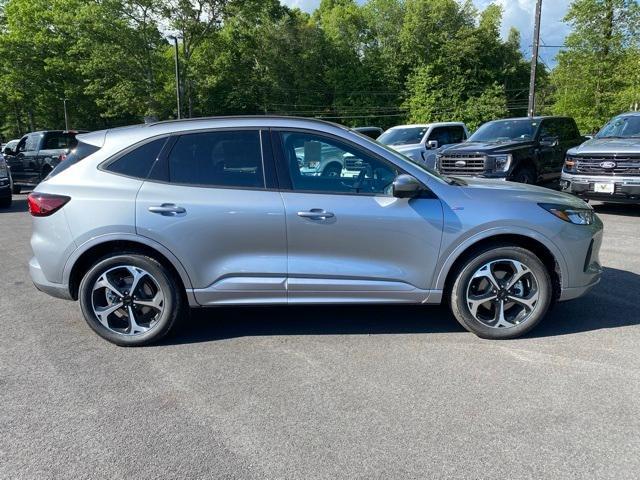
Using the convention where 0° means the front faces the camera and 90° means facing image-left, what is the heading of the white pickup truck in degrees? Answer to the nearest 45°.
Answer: approximately 45°

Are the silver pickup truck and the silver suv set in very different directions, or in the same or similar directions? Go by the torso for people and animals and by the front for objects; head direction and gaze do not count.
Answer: very different directions

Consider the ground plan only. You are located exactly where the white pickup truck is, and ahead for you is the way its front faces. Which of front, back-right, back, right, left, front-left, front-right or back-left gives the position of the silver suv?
front-left

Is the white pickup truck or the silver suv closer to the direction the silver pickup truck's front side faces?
the silver suv

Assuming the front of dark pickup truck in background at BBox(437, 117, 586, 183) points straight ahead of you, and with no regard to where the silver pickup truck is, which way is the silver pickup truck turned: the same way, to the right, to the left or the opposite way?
the same way

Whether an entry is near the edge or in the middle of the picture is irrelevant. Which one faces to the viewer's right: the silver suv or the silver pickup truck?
the silver suv

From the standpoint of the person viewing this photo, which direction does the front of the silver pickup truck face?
facing the viewer and to the left of the viewer

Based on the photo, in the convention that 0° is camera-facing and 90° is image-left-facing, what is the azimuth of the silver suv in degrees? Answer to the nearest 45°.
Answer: approximately 270°

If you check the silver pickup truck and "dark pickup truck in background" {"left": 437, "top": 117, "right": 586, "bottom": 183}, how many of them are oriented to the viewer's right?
0

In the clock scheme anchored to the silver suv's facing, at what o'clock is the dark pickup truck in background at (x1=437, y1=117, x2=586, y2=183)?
The dark pickup truck in background is roughly at 10 o'clock from the silver suv.

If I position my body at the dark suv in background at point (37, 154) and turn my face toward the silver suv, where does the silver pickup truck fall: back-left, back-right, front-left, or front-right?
front-left

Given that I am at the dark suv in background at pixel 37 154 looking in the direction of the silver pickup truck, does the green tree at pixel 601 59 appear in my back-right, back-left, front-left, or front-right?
front-left

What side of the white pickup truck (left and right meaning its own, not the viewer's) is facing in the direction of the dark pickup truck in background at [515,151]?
left

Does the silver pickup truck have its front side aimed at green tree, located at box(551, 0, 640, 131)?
no

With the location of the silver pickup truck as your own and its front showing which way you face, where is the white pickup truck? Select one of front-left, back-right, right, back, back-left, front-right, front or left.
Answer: right

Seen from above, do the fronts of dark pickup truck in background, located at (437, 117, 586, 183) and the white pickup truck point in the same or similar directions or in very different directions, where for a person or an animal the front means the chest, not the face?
same or similar directions

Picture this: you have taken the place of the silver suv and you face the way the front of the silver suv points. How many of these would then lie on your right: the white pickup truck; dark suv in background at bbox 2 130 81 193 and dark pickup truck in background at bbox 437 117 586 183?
0

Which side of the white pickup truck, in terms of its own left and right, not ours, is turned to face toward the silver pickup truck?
left

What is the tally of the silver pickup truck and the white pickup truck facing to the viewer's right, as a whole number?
0

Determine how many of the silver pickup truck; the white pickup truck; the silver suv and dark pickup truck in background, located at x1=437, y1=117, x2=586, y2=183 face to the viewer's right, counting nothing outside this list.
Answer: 1
